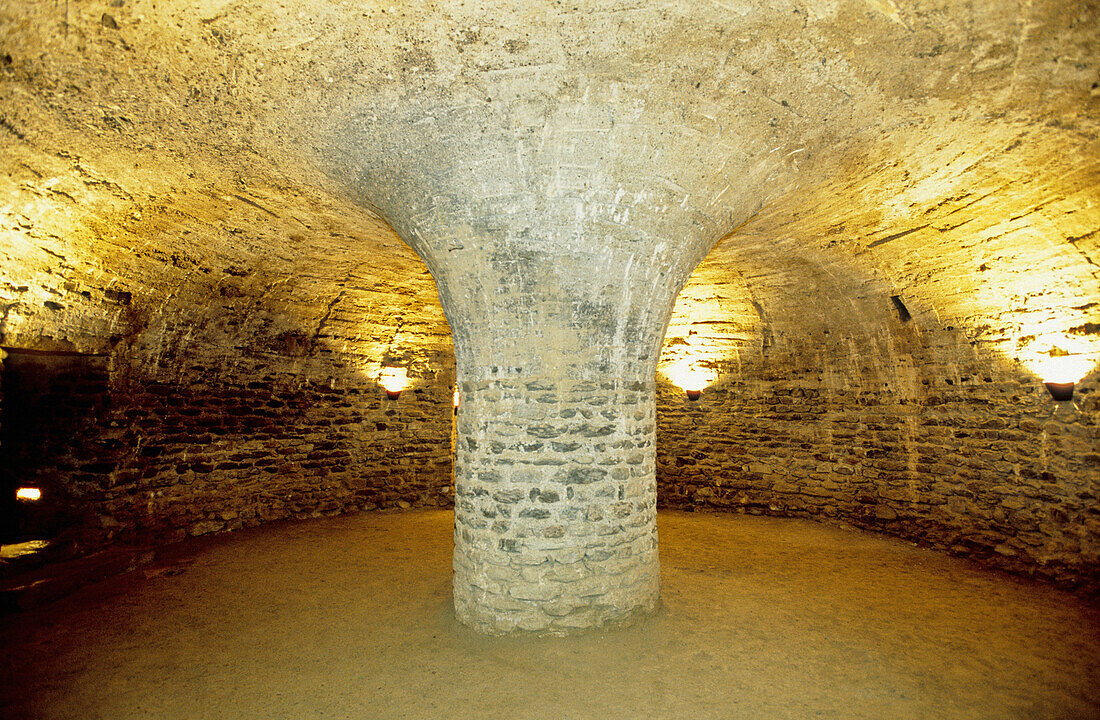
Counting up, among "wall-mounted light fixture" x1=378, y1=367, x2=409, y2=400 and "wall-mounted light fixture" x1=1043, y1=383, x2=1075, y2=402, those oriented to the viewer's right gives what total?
0

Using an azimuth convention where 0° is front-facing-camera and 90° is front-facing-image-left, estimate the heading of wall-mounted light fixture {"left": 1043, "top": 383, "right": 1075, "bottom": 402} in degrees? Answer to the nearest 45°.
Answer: approximately 45°

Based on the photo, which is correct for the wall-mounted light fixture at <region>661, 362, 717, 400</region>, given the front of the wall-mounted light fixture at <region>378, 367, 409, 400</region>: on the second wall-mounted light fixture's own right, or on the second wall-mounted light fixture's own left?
on the second wall-mounted light fixture's own left

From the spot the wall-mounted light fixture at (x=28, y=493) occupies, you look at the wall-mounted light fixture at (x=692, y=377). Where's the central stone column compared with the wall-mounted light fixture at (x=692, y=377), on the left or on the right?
right

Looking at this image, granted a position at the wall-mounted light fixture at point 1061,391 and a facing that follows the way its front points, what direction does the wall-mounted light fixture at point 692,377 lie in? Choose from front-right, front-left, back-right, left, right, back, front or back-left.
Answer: front-right

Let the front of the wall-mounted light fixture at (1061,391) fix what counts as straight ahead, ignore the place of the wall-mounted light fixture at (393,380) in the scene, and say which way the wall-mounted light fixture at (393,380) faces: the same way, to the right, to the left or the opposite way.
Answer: to the left

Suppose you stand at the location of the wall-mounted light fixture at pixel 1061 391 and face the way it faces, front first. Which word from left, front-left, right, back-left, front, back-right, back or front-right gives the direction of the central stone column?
front

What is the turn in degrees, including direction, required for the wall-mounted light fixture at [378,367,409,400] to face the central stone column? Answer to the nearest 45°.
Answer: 0° — it already faces it

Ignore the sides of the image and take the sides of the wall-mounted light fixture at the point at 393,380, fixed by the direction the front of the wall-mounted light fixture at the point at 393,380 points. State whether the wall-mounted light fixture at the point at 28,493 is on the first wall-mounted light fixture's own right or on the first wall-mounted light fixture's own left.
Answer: on the first wall-mounted light fixture's own right

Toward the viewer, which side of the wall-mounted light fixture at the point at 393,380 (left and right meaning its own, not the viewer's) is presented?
front

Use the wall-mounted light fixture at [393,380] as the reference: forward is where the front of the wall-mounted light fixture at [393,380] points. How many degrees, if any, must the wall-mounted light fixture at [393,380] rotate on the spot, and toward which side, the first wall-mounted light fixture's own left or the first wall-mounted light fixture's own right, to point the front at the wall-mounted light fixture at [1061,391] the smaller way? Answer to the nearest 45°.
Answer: approximately 45° to the first wall-mounted light fixture's own left

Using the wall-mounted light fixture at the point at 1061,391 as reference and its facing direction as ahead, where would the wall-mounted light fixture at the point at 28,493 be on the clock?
the wall-mounted light fixture at the point at 28,493 is roughly at 12 o'clock from the wall-mounted light fixture at the point at 1061,391.
